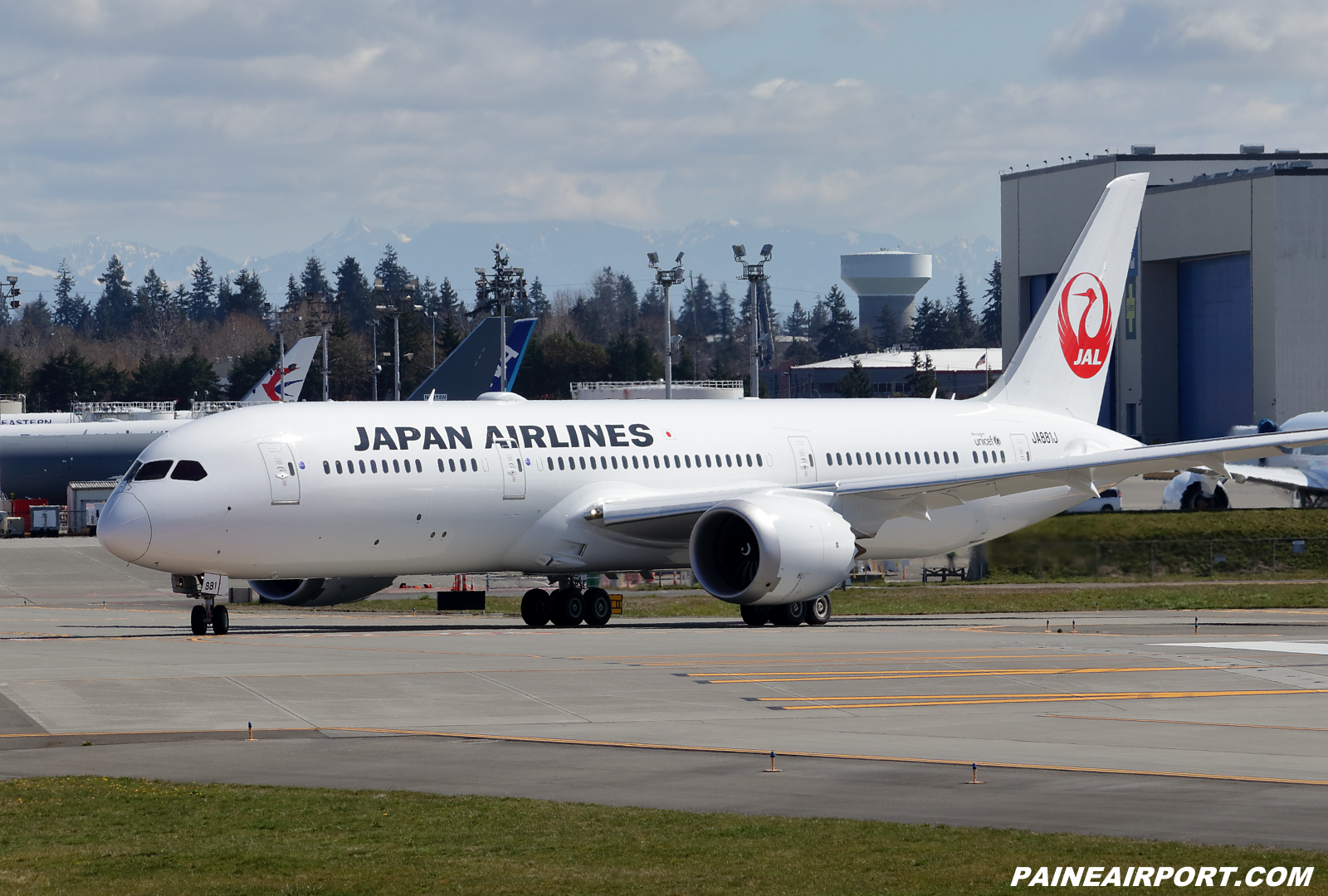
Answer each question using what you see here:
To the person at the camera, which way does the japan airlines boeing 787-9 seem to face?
facing the viewer and to the left of the viewer

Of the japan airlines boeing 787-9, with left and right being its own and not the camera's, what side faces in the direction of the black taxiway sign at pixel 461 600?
right
